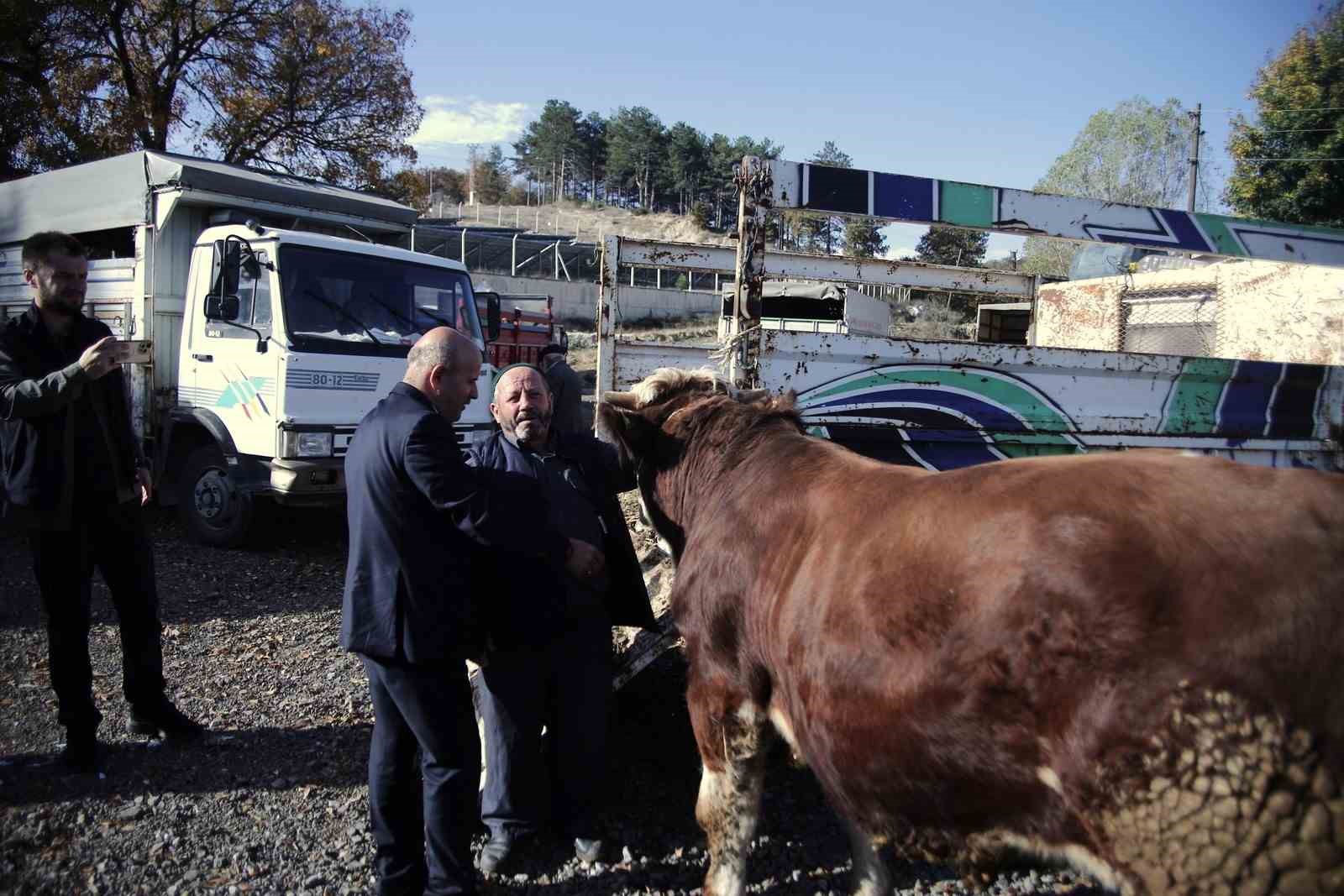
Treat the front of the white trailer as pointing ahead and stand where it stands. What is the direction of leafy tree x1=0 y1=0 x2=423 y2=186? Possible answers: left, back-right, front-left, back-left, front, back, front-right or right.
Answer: left

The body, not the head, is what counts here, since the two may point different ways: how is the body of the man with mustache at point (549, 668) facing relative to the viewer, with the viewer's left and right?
facing the viewer

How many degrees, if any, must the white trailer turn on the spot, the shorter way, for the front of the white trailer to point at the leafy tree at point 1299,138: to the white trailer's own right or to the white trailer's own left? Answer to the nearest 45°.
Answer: approximately 45° to the white trailer's own left

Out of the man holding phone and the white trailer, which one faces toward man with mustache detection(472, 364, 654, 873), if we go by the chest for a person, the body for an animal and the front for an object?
the man holding phone

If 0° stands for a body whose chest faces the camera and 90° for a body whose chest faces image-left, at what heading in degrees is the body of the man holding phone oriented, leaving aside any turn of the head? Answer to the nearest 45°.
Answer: approximately 315°

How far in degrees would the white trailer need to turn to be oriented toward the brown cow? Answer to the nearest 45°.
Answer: approximately 135° to its right

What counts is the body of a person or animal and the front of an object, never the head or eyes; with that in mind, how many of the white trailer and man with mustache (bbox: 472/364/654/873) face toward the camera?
1

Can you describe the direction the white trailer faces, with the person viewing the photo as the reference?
facing away from the viewer and to the right of the viewer

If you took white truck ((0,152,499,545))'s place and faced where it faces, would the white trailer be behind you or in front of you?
in front

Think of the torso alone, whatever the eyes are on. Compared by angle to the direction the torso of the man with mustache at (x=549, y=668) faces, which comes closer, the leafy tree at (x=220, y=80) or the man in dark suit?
the man in dark suit

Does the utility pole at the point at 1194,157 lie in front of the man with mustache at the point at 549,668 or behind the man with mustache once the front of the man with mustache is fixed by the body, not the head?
behind

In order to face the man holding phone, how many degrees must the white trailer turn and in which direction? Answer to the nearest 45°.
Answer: approximately 180°

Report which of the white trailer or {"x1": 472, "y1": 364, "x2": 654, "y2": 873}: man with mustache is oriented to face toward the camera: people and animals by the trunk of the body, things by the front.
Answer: the man with mustache

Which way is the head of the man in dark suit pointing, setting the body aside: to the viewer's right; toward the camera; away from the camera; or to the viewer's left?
to the viewer's right

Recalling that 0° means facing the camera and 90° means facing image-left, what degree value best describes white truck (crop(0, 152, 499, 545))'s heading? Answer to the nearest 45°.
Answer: approximately 315°
